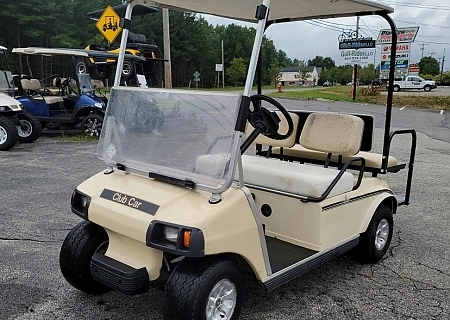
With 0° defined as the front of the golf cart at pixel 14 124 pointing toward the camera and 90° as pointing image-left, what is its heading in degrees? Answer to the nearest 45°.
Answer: approximately 315°

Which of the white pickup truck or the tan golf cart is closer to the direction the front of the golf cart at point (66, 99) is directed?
the tan golf cart

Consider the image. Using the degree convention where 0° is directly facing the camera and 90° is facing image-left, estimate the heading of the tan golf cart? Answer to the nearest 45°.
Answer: approximately 45°

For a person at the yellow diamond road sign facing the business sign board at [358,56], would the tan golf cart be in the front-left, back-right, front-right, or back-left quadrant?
back-right

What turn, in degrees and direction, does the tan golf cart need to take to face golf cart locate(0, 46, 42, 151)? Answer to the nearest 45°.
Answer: approximately 90° to its right

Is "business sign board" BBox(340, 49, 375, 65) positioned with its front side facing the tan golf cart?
yes

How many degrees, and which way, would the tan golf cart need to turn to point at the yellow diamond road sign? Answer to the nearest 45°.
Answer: approximately 135° to its right

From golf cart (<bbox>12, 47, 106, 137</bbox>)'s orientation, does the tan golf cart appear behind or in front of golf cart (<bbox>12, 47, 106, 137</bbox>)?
in front
